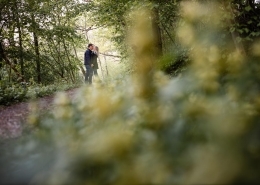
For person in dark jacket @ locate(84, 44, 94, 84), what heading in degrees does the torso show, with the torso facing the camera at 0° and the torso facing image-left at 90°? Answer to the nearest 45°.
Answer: approximately 270°
